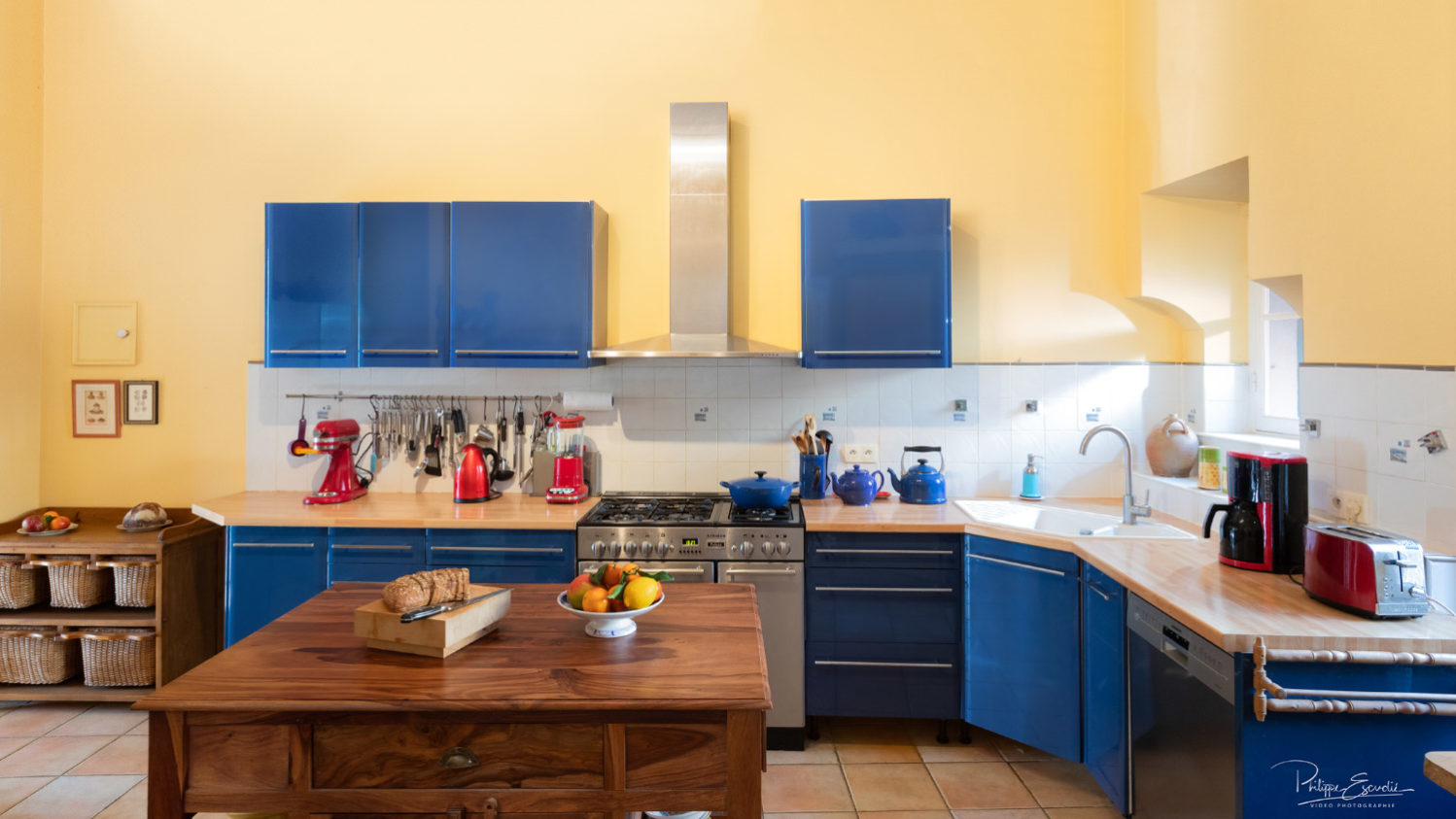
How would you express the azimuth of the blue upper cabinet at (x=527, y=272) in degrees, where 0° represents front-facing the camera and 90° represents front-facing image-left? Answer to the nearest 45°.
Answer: approximately 0°

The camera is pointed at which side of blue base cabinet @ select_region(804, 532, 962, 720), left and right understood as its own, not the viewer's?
front

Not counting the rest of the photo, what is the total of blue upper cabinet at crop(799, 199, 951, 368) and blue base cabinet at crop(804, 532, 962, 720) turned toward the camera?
2

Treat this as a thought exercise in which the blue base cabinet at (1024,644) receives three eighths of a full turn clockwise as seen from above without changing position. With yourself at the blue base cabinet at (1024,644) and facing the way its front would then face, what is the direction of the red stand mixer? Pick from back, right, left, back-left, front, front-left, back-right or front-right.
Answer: left

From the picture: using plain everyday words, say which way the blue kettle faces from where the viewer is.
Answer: facing to the left of the viewer

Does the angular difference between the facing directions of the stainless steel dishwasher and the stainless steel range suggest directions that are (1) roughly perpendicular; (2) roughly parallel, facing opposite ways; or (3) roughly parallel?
roughly perpendicular

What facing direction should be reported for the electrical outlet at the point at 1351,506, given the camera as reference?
facing the viewer and to the left of the viewer

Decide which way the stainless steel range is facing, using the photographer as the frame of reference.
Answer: facing the viewer

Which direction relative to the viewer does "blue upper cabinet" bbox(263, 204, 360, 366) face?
toward the camera

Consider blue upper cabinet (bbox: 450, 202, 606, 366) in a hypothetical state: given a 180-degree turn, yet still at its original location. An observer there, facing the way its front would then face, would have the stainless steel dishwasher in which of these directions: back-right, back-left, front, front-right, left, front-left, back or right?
back-right

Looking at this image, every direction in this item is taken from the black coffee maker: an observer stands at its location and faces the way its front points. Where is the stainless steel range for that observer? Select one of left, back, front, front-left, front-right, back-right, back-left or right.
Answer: front-right

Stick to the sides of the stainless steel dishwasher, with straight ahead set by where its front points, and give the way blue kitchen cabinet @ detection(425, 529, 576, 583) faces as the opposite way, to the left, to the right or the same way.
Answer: to the left

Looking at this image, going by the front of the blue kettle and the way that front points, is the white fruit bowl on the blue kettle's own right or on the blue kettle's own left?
on the blue kettle's own left

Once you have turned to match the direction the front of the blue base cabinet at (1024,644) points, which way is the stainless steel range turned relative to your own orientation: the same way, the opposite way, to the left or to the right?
to the left
